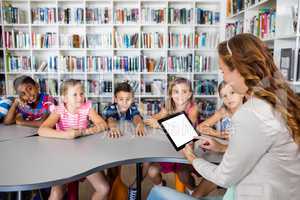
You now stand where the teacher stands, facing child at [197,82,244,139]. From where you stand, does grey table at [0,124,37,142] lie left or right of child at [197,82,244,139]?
left

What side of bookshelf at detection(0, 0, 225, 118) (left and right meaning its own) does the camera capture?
front

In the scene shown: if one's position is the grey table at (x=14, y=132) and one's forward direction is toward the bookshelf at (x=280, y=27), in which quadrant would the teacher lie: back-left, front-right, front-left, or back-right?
front-right

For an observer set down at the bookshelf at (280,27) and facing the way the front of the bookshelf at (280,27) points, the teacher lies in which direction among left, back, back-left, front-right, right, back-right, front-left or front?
front-left

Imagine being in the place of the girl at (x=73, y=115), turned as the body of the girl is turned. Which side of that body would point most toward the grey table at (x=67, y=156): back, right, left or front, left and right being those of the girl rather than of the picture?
front

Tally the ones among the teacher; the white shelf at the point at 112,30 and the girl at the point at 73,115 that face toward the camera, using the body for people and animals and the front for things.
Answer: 2

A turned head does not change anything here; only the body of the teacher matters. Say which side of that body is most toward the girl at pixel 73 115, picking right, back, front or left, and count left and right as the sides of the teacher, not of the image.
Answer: front

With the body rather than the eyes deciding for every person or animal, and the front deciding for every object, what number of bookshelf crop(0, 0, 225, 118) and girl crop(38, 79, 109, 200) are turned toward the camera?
2

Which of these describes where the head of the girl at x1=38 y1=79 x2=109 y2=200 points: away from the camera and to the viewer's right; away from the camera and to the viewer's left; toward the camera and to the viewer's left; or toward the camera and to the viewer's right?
toward the camera and to the viewer's right

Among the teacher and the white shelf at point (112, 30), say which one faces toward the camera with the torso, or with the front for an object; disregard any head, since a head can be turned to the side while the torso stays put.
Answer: the white shelf

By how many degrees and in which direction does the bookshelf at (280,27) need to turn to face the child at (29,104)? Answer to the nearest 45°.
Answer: approximately 45° to its right

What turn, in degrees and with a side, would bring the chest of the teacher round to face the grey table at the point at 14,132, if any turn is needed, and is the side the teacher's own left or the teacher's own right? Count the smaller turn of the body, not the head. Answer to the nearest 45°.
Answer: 0° — they already face it

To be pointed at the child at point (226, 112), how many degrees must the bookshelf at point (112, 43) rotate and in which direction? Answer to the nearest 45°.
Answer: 0° — it already faces them

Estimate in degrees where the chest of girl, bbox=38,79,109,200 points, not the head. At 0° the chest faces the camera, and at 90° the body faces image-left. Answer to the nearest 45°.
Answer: approximately 0°

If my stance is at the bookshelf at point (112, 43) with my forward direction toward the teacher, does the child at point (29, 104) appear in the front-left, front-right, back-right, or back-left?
front-right

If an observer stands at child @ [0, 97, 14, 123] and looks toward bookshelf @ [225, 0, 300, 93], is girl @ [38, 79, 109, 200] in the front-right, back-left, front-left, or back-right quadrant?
front-right

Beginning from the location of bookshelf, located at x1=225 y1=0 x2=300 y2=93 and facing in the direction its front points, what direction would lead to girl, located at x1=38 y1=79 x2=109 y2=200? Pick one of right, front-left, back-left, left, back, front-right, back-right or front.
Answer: front

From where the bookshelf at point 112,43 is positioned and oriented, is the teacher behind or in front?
in front

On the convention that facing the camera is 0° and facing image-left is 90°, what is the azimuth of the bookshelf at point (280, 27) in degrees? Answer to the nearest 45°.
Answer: approximately 45°

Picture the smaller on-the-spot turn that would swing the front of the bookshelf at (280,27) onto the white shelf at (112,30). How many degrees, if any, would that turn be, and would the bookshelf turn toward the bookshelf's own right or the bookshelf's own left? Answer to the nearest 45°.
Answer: approximately 90° to the bookshelf's own right

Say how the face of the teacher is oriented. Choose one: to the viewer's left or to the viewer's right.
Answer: to the viewer's left

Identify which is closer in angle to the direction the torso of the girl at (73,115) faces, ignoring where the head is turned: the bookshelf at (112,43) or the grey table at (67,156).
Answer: the grey table
